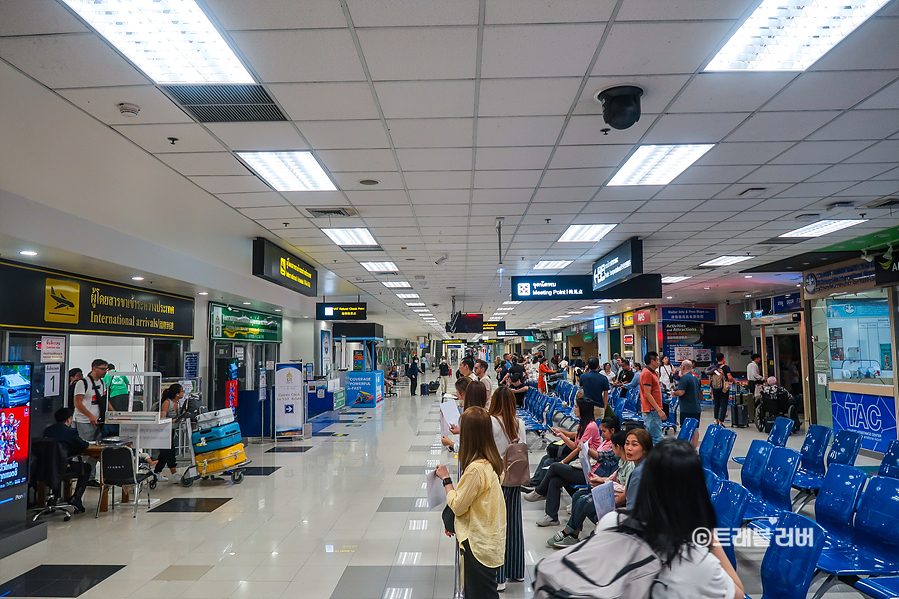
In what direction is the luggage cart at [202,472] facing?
to the viewer's right

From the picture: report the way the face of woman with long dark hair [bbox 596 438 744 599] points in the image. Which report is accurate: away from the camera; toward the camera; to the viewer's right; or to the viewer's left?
away from the camera

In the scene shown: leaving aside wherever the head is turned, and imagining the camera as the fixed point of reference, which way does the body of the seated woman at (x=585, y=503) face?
to the viewer's left

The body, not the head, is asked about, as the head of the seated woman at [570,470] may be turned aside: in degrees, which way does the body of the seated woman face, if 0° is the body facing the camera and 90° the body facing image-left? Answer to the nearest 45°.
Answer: approximately 90°

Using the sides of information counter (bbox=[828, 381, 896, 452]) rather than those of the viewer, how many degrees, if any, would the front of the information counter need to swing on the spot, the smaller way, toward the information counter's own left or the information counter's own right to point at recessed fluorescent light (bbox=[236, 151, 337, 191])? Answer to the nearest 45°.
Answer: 0° — it already faces it

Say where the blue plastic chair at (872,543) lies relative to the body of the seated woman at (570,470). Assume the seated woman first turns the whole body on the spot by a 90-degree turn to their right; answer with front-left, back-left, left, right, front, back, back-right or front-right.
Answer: back-right

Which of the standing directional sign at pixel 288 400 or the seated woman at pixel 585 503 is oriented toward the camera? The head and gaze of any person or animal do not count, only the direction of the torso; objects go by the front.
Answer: the standing directional sign

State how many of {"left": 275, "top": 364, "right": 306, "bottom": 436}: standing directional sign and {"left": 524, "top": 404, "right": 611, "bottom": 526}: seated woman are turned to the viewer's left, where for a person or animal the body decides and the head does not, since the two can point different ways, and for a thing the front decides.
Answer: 1

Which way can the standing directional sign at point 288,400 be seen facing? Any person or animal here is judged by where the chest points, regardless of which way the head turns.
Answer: toward the camera

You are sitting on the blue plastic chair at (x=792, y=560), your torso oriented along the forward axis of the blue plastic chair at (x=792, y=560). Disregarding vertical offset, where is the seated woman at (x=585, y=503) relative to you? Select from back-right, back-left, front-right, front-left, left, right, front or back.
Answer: right

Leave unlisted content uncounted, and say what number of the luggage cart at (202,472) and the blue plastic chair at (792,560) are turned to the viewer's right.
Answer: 1

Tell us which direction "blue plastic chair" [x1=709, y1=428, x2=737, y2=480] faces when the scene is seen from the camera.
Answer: facing the viewer and to the left of the viewer

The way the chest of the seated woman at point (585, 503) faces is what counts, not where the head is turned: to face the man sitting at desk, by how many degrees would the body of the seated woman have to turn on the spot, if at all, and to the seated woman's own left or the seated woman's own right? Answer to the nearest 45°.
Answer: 0° — they already face them
